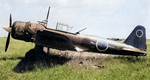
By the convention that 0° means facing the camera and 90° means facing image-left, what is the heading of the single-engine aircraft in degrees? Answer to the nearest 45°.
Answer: approximately 90°
